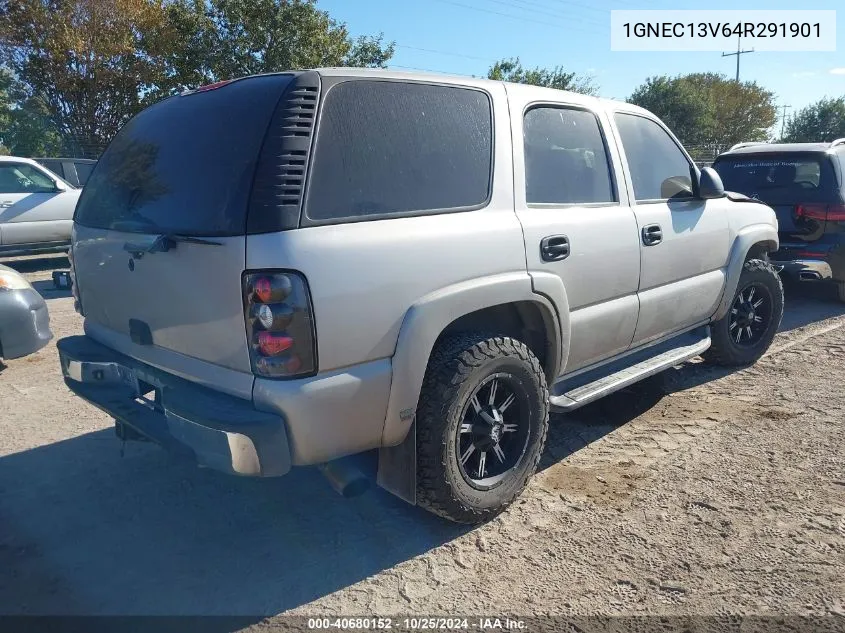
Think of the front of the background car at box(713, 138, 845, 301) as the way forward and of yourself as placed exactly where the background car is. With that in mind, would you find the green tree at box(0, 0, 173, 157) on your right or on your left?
on your left

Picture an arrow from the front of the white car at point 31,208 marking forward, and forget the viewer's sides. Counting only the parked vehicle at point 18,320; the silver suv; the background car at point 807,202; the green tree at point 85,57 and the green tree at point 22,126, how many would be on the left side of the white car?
2

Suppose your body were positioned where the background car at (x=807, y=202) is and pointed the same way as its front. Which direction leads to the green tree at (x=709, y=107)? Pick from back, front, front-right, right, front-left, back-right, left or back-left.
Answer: front-left

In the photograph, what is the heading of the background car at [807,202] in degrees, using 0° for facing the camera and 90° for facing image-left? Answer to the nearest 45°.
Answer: approximately 225°

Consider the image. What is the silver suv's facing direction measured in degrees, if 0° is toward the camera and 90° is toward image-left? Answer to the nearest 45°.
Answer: approximately 225°

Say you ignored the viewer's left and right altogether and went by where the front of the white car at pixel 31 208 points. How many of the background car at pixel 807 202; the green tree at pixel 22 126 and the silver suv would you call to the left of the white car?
1

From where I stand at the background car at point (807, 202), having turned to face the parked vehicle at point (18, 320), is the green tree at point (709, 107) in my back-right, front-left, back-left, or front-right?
back-right

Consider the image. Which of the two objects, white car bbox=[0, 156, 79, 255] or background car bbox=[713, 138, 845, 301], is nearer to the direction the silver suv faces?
the background car

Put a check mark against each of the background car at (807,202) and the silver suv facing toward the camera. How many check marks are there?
0

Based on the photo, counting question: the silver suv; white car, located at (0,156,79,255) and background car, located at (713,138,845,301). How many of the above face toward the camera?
0
